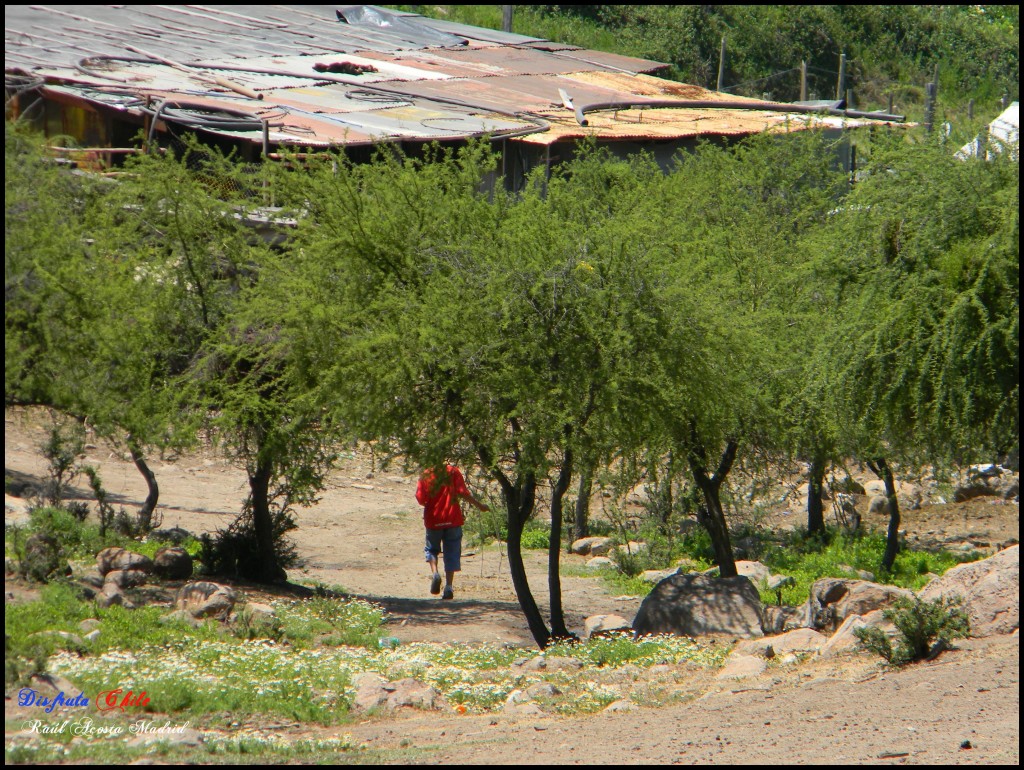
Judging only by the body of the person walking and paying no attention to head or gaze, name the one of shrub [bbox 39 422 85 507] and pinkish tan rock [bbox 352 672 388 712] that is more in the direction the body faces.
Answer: the shrub

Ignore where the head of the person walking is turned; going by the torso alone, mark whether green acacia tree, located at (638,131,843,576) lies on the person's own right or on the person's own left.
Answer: on the person's own right

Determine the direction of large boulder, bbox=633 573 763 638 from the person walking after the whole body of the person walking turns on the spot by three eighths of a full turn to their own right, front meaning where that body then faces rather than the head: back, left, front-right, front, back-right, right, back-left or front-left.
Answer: front

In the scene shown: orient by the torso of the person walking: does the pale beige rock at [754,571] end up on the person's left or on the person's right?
on the person's right

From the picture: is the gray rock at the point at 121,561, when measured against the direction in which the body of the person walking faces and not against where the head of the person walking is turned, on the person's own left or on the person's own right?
on the person's own left

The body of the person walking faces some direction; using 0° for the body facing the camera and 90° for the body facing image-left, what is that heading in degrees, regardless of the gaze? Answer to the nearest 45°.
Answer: approximately 180°

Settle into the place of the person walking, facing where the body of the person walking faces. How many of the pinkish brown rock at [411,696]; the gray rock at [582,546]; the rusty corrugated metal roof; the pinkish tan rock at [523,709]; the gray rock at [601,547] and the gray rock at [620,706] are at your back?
3

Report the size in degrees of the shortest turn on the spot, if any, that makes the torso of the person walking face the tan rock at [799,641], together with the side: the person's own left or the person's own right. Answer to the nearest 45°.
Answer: approximately 135° to the person's own right

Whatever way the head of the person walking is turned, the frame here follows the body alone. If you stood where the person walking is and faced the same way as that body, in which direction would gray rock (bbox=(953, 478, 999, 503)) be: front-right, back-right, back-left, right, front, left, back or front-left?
front-right

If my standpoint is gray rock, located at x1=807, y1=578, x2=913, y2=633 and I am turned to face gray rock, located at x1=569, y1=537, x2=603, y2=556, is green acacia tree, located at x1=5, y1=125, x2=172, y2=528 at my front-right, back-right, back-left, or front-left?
front-left

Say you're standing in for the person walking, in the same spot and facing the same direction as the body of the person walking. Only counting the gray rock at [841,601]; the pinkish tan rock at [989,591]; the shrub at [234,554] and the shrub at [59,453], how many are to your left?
2
